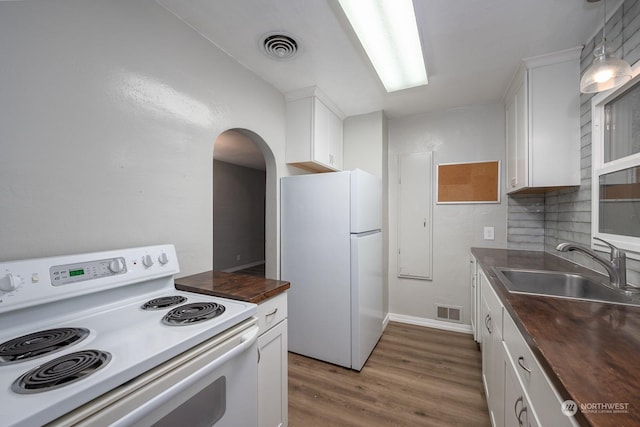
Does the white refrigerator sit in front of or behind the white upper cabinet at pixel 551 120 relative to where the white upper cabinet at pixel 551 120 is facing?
in front

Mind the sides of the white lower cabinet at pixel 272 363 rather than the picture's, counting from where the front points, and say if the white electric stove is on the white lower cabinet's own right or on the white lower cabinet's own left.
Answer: on the white lower cabinet's own right

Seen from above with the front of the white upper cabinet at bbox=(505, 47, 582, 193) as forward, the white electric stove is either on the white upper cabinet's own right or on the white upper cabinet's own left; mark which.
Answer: on the white upper cabinet's own left

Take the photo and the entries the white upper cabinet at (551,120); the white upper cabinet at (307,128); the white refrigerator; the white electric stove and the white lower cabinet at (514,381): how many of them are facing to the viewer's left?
2

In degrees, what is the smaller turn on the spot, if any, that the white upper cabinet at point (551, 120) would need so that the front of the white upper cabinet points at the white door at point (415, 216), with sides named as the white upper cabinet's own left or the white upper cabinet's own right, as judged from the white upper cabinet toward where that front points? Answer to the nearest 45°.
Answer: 0° — it already faces it

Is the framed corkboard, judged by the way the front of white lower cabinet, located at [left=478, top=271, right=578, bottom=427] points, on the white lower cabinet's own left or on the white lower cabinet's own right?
on the white lower cabinet's own right

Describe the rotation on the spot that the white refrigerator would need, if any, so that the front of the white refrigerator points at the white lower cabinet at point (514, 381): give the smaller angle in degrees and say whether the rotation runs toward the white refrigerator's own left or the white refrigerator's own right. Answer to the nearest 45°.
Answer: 0° — it already faces it

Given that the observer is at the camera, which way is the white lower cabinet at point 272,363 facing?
facing the viewer and to the right of the viewer

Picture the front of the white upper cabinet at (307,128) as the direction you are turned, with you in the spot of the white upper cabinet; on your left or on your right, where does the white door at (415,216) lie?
on your left

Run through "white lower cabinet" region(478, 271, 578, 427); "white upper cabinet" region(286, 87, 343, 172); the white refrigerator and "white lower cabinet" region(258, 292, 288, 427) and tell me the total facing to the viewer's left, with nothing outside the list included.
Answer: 1

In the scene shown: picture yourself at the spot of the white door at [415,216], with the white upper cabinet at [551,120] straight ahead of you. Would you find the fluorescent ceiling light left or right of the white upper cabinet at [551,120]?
right

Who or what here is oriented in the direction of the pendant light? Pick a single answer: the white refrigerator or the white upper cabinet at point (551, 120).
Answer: the white refrigerator

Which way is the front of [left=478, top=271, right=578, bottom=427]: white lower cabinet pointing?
to the viewer's left

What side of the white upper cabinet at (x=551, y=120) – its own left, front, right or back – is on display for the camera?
left

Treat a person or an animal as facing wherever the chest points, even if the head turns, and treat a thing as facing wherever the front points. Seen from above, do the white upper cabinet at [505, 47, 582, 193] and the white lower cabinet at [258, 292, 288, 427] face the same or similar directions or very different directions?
very different directions
